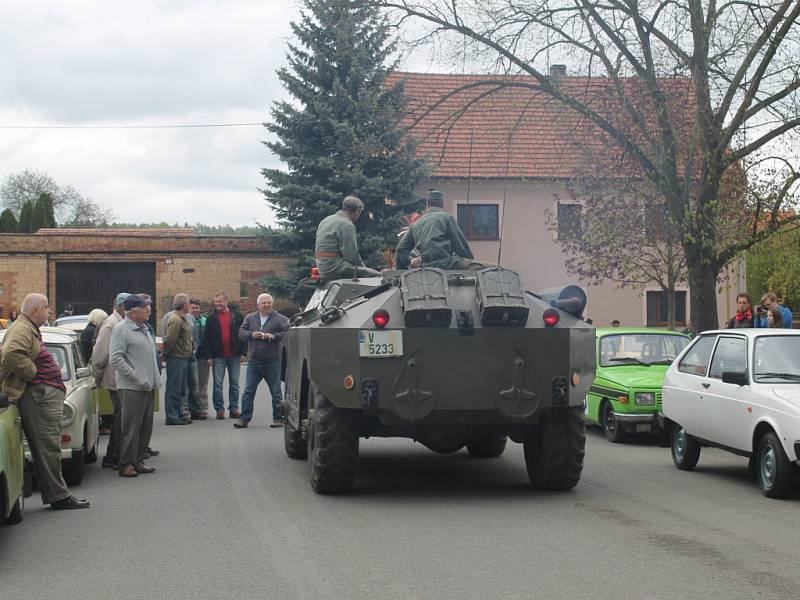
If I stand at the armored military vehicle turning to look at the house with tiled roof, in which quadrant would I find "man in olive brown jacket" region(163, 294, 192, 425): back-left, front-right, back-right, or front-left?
front-left

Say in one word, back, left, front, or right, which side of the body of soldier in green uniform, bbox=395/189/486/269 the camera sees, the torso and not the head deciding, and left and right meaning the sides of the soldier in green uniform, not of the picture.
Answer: back

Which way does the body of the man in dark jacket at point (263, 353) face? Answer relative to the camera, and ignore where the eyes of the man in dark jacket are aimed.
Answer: toward the camera

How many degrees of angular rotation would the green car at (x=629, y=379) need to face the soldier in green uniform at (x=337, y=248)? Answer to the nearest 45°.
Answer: approximately 90° to its right

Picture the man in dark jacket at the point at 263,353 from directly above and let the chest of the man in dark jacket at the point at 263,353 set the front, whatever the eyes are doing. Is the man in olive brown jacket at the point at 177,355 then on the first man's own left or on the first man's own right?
on the first man's own right

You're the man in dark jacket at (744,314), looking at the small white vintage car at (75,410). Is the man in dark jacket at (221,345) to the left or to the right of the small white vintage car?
right

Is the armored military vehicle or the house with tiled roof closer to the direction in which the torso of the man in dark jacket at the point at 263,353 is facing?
the armored military vehicle

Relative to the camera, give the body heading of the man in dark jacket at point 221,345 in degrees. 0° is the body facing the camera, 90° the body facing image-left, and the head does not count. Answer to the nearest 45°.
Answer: approximately 0°

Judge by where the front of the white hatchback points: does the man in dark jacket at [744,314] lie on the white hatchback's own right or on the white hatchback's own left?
on the white hatchback's own left

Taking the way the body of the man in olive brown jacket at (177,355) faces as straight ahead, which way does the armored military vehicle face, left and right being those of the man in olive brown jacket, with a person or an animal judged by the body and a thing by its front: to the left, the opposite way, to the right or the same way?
to the left

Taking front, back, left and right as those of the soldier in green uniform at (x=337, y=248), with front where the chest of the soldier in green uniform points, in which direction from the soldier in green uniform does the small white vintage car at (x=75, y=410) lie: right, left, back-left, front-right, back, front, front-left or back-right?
back-left

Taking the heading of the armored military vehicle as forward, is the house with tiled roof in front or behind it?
in front

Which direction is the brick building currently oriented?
toward the camera

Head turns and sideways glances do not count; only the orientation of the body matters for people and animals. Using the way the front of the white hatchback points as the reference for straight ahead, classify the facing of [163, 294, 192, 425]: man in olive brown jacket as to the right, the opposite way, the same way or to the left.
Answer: to the left
